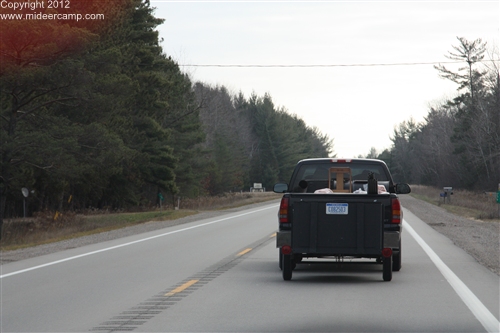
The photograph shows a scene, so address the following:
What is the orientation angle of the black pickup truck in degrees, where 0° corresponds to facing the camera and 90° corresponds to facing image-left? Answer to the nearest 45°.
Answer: approximately 180°
